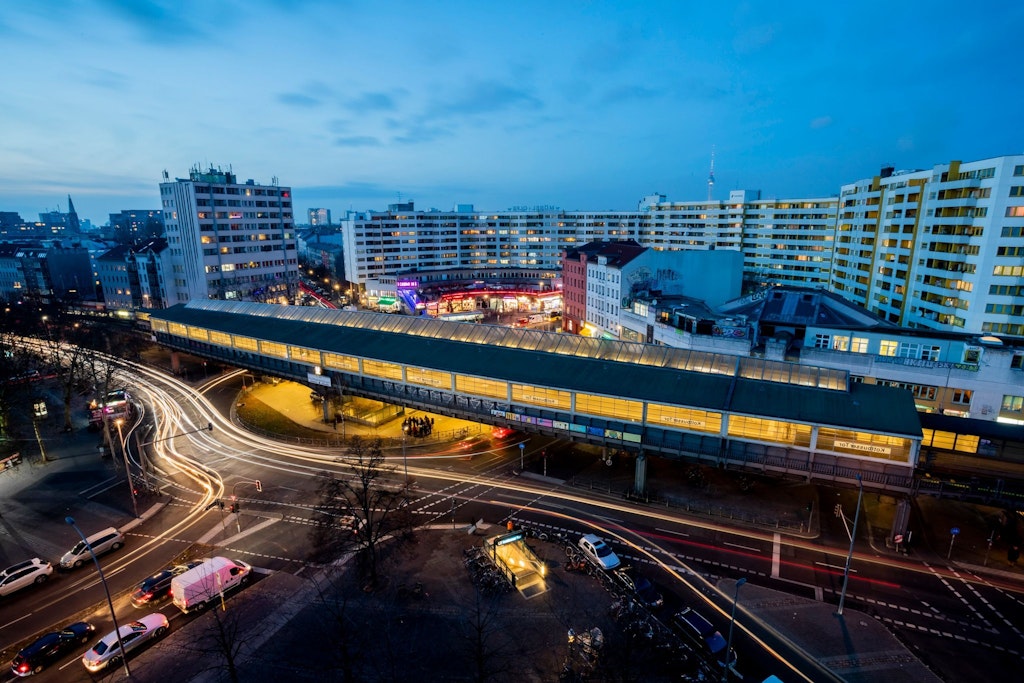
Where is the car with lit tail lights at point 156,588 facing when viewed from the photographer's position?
facing away from the viewer and to the right of the viewer

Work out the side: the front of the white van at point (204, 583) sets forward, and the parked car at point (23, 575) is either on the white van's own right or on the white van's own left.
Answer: on the white van's own left

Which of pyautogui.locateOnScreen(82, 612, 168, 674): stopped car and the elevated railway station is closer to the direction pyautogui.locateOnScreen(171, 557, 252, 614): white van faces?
the elevated railway station

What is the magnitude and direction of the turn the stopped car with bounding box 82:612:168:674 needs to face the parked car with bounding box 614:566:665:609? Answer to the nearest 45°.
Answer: approximately 90° to its right

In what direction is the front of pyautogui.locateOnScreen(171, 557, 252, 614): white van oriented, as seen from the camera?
facing away from the viewer and to the right of the viewer
